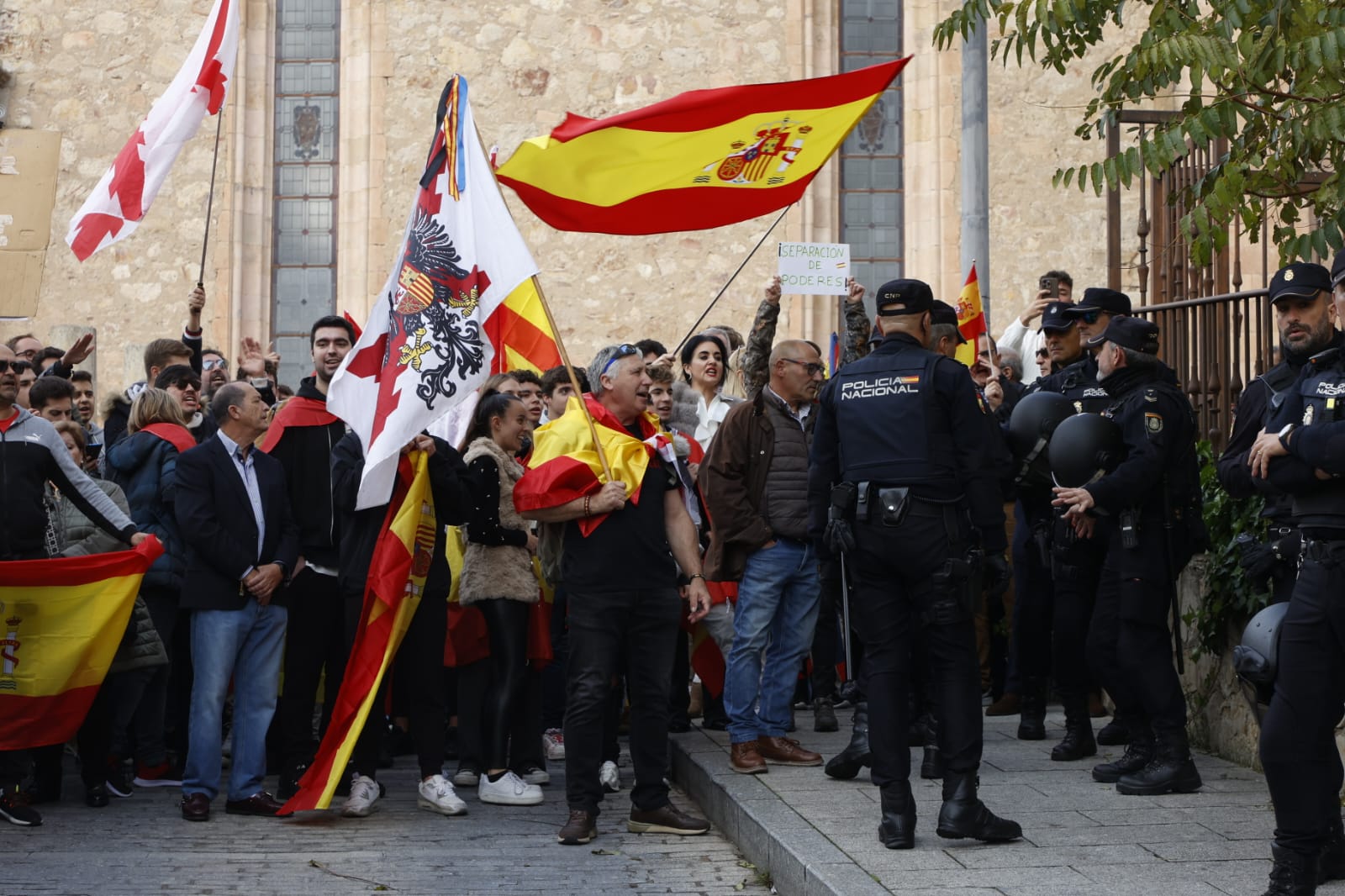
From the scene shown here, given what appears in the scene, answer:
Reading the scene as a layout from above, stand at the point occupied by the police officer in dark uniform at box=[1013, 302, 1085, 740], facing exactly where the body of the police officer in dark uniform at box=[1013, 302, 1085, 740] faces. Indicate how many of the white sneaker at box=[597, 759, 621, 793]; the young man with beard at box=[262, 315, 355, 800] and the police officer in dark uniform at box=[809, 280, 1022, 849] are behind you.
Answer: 0

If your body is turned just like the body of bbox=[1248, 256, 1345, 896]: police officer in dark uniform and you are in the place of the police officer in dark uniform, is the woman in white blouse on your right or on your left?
on your right

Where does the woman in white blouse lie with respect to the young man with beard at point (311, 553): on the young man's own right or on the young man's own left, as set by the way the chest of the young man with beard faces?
on the young man's own left

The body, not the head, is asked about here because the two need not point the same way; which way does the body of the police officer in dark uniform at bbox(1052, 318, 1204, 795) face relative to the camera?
to the viewer's left

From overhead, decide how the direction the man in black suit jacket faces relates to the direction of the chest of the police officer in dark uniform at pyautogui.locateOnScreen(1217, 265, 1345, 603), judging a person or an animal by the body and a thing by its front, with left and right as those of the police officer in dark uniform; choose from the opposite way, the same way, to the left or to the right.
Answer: to the left

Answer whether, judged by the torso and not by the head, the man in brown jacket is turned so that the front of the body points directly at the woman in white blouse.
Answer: no

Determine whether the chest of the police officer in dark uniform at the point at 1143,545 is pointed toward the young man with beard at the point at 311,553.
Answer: yes

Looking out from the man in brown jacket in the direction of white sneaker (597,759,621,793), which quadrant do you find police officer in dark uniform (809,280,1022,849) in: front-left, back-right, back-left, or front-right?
back-left

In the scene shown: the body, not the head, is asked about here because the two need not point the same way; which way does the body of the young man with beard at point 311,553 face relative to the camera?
toward the camera

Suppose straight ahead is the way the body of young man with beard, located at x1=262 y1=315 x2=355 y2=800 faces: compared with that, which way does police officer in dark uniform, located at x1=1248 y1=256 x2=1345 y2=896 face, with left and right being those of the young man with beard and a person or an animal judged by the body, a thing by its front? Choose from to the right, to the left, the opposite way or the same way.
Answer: to the right

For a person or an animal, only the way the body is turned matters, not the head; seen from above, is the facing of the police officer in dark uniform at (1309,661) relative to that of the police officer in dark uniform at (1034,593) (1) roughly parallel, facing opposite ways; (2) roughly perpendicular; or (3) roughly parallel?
roughly parallel

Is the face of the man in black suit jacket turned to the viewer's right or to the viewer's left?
to the viewer's right

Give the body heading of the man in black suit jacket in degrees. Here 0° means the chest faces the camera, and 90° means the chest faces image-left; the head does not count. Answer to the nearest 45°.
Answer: approximately 315°

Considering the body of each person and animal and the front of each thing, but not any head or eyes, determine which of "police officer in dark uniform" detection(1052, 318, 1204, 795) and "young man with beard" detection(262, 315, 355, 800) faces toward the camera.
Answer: the young man with beard

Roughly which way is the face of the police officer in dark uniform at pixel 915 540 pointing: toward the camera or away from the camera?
away from the camera
